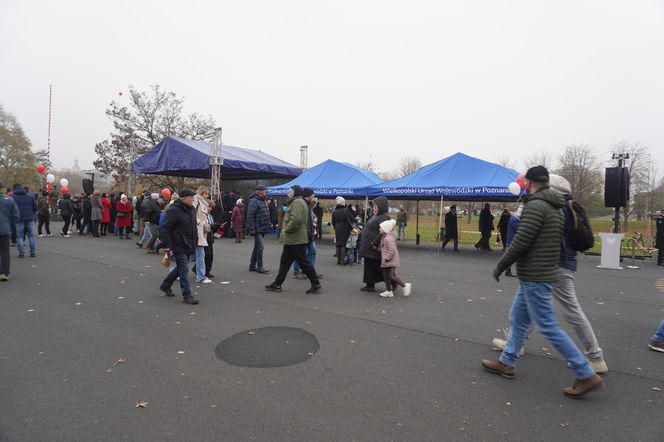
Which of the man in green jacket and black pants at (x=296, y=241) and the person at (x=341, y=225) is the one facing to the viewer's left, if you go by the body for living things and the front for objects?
the man in green jacket and black pants

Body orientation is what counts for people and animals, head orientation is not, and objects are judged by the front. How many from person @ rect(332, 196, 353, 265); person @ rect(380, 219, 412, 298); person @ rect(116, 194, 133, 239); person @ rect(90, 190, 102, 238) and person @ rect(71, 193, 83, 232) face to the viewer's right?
0

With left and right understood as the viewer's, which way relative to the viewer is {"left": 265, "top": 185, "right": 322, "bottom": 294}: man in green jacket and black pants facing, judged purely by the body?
facing to the left of the viewer

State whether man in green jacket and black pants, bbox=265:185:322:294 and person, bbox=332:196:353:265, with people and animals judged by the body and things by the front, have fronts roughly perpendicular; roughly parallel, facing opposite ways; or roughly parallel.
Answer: roughly perpendicular

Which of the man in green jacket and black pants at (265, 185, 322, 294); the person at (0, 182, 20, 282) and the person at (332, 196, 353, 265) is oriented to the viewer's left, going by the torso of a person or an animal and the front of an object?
the man in green jacket and black pants
